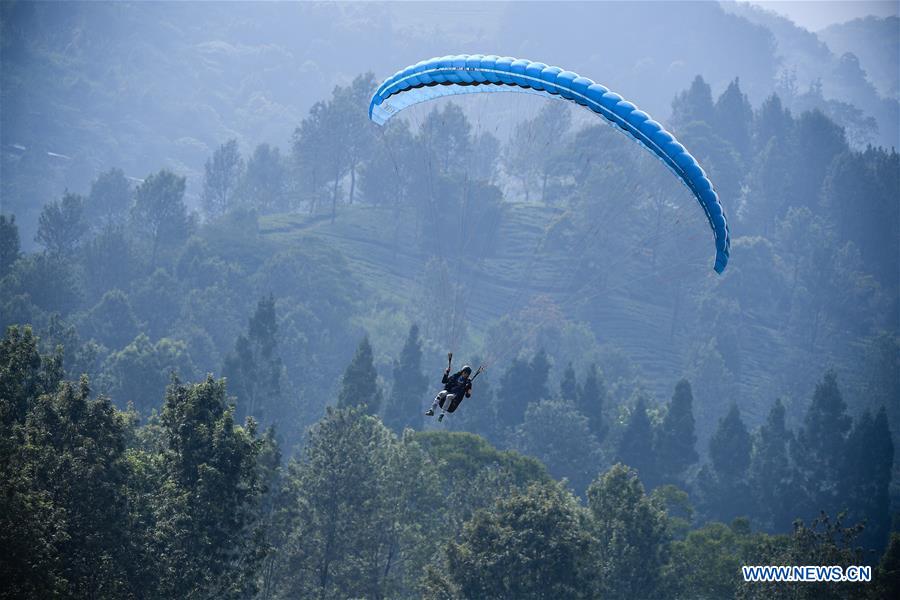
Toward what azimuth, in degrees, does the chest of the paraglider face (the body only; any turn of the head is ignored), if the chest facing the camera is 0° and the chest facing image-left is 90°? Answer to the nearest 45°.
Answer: approximately 45°

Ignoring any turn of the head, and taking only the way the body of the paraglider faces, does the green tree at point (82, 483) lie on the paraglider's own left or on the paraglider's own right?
on the paraglider's own right

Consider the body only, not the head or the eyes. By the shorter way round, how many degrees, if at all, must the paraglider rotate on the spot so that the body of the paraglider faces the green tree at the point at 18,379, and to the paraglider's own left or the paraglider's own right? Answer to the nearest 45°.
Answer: approximately 90° to the paraglider's own right
